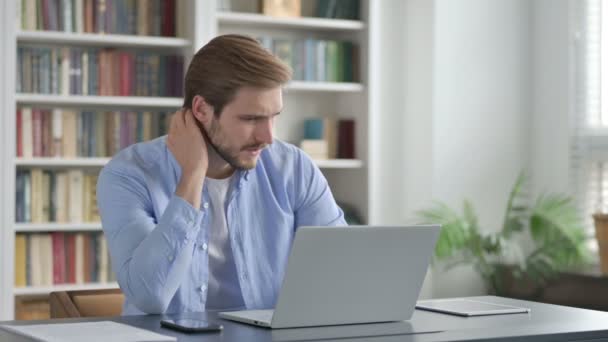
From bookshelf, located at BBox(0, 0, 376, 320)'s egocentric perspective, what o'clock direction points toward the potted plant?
The potted plant is roughly at 9 o'clock from the bookshelf.

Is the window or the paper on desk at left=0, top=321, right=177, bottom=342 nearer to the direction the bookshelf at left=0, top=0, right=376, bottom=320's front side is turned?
the paper on desk

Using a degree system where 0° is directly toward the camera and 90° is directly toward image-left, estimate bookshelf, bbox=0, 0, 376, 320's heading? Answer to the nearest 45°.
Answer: approximately 0°

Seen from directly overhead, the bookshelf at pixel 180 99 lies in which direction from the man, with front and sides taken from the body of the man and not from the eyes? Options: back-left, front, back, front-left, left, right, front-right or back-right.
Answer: back-left

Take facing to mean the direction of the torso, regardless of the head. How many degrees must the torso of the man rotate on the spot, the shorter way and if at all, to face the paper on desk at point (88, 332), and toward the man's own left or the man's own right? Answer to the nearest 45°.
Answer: approximately 45° to the man's own right

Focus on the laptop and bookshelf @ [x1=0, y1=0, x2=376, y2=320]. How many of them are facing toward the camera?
1

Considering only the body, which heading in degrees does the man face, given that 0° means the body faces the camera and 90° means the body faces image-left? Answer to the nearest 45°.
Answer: approximately 315°

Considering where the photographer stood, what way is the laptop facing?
facing away from the viewer and to the left of the viewer

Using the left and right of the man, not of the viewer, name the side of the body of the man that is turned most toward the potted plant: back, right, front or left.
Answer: left

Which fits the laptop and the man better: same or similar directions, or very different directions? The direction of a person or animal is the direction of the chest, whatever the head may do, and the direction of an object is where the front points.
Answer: very different directions

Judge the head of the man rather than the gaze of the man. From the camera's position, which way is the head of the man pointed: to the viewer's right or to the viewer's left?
to the viewer's right

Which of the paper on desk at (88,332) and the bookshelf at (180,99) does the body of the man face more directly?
the paper on desk
